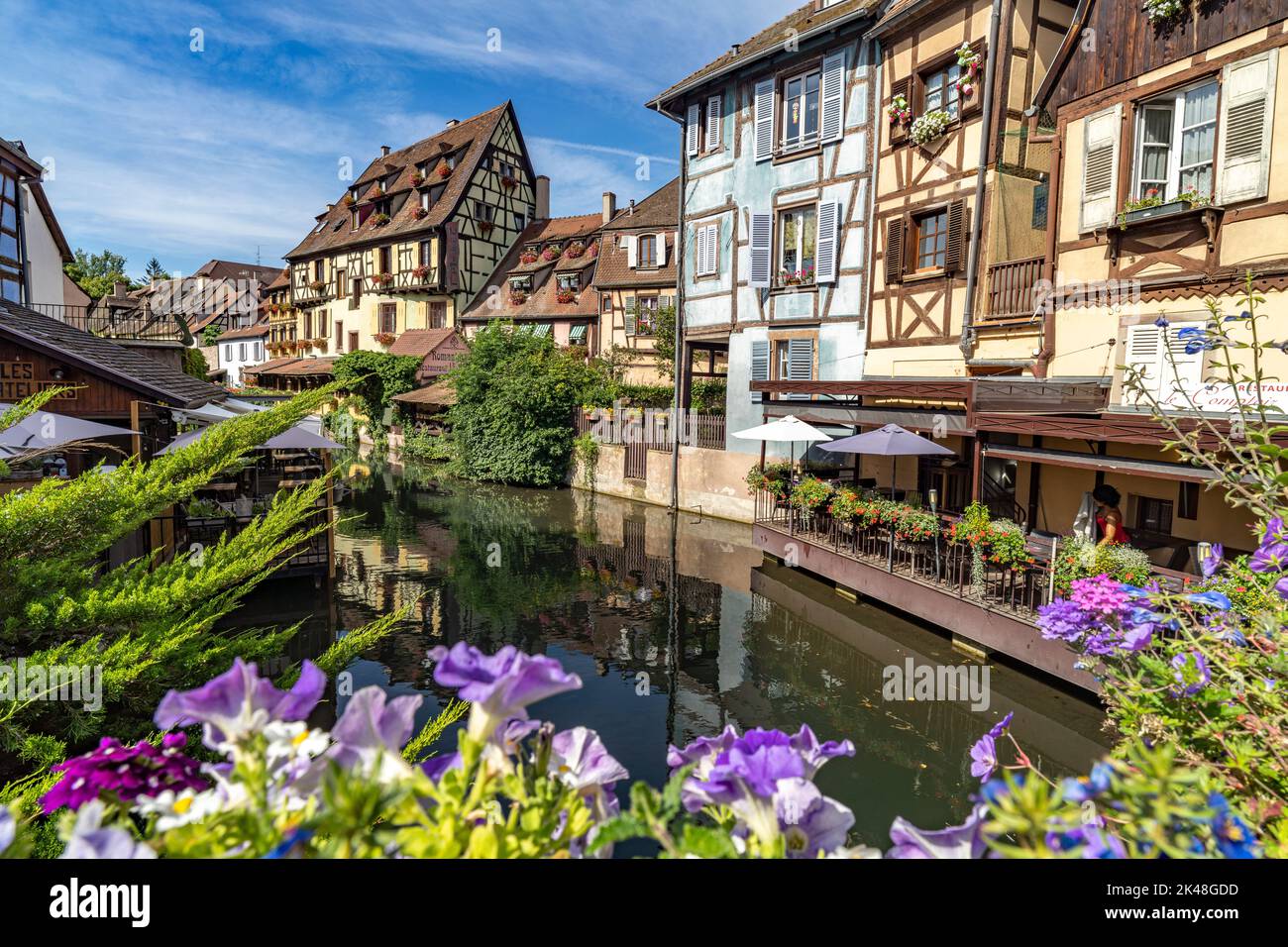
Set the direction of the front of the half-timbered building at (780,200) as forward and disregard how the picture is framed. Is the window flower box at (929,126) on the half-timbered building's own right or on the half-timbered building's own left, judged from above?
on the half-timbered building's own left

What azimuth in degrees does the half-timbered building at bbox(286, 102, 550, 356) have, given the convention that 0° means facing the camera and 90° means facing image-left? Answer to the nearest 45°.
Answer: approximately 45°

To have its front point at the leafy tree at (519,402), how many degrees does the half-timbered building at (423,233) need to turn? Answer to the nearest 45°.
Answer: approximately 45° to its left

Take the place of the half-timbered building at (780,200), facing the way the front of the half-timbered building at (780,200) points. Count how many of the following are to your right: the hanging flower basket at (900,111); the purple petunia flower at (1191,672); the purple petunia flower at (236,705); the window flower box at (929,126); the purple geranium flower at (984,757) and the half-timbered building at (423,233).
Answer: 1

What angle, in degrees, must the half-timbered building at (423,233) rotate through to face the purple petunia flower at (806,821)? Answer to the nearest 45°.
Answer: approximately 45° to its left

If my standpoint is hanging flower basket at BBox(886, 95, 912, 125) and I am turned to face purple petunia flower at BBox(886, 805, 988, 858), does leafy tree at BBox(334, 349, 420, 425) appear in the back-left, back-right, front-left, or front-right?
back-right

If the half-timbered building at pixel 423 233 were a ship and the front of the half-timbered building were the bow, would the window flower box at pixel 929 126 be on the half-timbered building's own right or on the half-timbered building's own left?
on the half-timbered building's own left

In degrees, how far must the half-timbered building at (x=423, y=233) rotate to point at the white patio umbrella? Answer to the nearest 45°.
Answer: approximately 45° to its left

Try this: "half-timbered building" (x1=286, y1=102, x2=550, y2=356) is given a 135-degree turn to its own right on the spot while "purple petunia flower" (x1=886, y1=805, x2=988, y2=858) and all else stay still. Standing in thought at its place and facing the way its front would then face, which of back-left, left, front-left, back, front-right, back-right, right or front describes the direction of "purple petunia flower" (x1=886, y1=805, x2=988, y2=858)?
back

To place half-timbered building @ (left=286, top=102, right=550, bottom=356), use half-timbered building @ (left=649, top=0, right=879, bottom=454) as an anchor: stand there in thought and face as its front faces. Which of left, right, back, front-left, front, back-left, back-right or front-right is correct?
right

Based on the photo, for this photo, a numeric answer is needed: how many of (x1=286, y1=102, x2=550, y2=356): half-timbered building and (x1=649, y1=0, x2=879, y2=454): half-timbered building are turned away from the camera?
0
